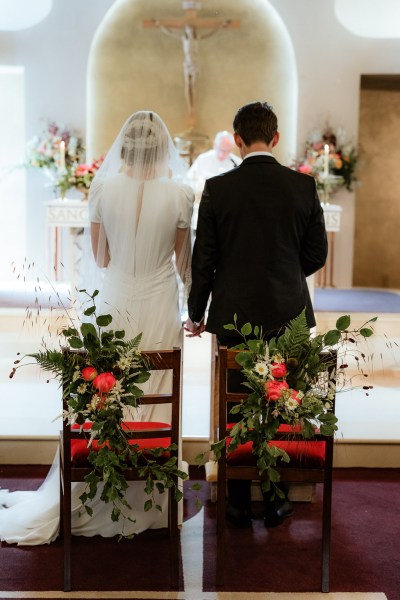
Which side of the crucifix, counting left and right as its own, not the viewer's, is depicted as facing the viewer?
front

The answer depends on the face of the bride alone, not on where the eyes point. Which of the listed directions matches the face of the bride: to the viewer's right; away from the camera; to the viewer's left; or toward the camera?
away from the camera

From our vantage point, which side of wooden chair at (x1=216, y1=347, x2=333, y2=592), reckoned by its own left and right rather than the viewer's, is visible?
back

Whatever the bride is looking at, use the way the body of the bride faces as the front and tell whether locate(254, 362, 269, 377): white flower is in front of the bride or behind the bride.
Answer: behind

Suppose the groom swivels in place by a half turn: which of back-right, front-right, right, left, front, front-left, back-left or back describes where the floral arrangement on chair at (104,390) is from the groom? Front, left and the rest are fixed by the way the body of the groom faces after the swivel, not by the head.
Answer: front-right

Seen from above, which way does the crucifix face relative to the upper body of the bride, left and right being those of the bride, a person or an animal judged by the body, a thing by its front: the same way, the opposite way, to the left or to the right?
the opposite way

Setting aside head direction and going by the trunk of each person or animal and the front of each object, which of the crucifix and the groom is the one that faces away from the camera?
the groom

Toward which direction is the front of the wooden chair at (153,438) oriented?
away from the camera

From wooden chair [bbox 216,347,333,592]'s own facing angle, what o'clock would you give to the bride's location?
The bride is roughly at 10 o'clock from the wooden chair.

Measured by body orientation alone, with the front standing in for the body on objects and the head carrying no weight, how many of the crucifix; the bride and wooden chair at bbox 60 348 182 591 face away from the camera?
2

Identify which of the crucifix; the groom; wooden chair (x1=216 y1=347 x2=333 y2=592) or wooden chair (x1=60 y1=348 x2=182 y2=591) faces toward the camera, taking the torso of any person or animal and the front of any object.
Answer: the crucifix

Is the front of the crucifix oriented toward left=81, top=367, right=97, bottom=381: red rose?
yes

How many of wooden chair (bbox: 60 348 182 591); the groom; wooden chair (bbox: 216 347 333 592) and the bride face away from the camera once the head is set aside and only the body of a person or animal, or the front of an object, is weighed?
4

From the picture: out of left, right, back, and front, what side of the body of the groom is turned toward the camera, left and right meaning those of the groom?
back

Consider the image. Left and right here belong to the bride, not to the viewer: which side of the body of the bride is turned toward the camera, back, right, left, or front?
back

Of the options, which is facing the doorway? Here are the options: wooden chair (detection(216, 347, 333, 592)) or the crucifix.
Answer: the wooden chair

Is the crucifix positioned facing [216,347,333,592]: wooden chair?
yes

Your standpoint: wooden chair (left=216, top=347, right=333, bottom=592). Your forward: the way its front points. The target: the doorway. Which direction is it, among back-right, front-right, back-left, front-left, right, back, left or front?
front

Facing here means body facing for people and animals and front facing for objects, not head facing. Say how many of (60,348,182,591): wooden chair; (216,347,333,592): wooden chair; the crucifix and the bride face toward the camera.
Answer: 1

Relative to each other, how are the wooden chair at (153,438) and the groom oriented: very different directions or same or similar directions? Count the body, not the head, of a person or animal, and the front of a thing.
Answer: same or similar directions
